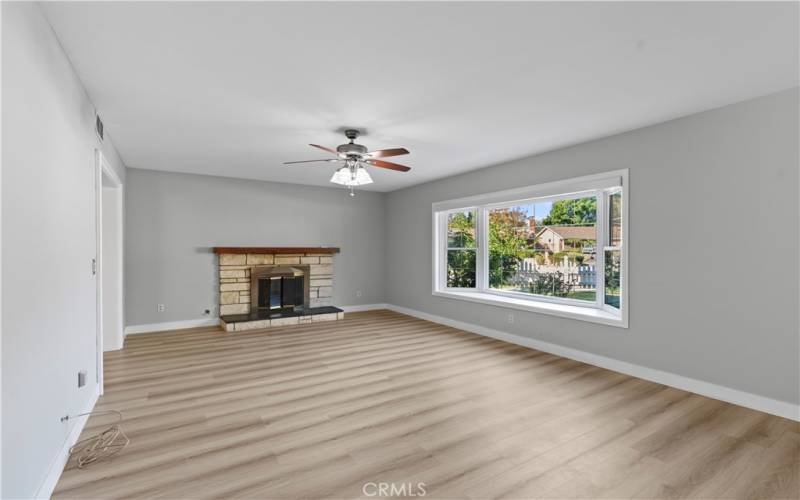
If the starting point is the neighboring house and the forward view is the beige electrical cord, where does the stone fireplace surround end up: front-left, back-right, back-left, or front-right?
front-right

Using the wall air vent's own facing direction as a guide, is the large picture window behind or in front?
in front

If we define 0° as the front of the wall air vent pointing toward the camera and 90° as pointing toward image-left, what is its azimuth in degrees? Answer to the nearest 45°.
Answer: approximately 270°

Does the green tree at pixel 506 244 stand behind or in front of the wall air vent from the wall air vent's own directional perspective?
in front

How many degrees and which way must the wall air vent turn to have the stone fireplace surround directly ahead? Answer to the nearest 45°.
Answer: approximately 45° to its left

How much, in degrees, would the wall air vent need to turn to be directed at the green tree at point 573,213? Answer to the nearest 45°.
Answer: approximately 45° to its left
